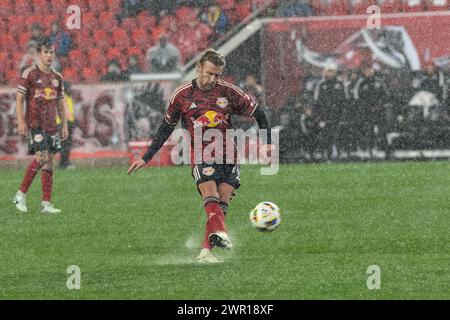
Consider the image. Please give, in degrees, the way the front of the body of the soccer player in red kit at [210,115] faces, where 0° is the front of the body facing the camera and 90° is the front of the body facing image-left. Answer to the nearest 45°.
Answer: approximately 0°

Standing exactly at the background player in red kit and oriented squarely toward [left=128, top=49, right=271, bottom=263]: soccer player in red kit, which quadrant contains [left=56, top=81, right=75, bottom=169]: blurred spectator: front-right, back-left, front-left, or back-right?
back-left

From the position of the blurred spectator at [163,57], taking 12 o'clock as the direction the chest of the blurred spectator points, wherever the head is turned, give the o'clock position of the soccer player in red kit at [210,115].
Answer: The soccer player in red kit is roughly at 12 o'clock from the blurred spectator.

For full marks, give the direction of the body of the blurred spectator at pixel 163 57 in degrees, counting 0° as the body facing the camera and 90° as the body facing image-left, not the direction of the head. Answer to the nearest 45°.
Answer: approximately 0°

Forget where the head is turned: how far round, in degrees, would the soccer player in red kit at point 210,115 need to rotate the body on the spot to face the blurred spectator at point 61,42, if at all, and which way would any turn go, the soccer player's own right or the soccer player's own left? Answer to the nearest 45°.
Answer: approximately 180°

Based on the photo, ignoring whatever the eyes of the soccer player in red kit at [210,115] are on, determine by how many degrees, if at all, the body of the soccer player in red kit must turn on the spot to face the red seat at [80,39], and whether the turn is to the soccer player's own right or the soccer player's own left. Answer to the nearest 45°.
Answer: approximately 180°

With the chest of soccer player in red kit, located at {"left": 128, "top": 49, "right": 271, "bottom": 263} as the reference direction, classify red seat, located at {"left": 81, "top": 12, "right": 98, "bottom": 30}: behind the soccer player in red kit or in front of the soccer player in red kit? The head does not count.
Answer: behind
